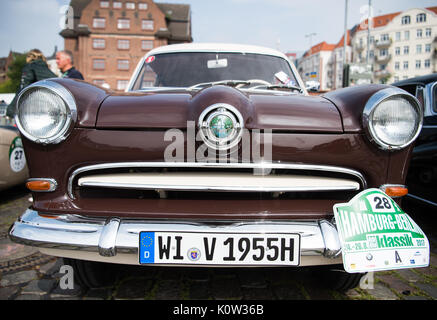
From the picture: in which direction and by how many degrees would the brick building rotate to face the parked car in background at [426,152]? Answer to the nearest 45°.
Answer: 0° — it already faces it

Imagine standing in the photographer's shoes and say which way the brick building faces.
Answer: facing the viewer

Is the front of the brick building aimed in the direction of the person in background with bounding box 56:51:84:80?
yes

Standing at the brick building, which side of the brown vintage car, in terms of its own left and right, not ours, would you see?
back

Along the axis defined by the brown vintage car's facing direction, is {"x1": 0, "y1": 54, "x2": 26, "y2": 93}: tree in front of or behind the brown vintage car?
behind

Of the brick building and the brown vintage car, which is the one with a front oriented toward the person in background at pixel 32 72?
the brick building

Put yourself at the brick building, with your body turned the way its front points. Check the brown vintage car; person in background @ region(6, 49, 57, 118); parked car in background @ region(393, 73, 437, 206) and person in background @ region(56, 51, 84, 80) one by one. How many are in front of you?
4

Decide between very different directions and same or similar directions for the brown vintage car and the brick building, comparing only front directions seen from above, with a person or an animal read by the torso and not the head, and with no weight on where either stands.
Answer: same or similar directions

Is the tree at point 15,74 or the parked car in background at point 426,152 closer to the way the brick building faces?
the parked car in background

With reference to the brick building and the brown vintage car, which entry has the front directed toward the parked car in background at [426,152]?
the brick building
